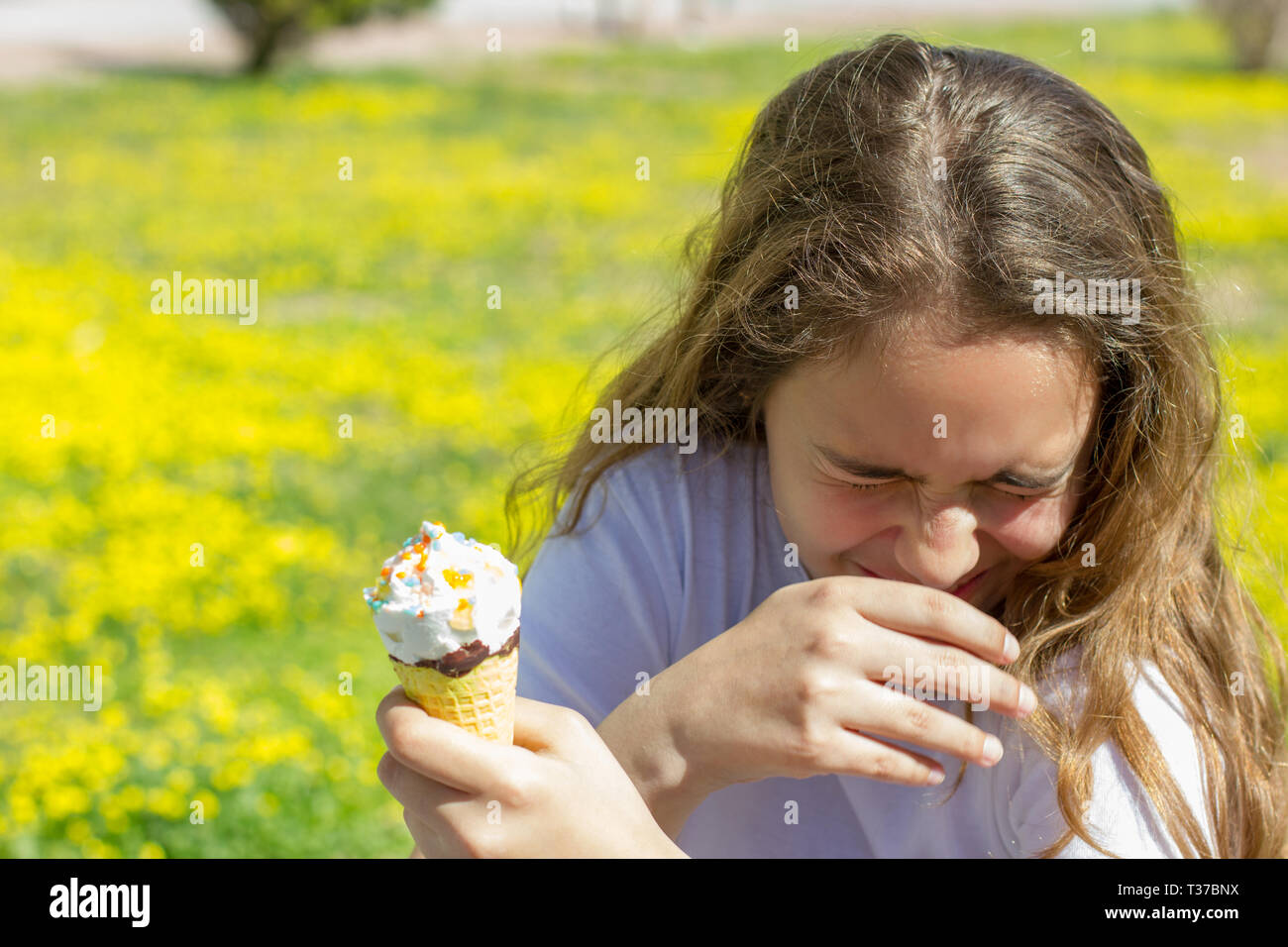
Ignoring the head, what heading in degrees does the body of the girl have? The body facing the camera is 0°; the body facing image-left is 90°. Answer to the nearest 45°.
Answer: approximately 0°

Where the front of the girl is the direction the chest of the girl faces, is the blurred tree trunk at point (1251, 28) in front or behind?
behind
